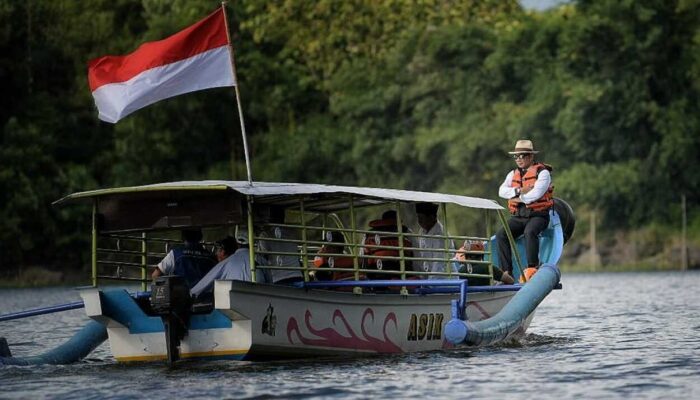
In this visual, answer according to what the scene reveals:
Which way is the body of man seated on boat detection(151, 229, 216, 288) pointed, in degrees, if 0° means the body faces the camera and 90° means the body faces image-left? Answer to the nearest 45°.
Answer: approximately 180°

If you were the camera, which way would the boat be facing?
facing away from the viewer and to the right of the viewer

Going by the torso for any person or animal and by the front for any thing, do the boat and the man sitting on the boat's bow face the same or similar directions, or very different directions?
very different directions

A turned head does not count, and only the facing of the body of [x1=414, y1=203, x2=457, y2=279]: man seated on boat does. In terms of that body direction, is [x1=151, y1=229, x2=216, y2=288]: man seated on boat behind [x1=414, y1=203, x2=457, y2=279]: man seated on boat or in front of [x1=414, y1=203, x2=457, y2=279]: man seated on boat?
in front

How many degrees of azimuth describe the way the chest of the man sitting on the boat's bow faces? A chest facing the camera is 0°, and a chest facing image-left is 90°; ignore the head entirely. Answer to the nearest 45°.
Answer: approximately 45°

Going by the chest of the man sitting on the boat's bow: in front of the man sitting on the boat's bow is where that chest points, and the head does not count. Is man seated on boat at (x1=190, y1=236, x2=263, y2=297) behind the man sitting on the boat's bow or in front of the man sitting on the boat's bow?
in front
